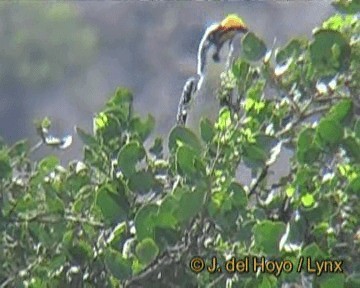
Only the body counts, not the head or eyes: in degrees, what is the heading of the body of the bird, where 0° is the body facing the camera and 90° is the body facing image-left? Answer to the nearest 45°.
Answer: approximately 270°
